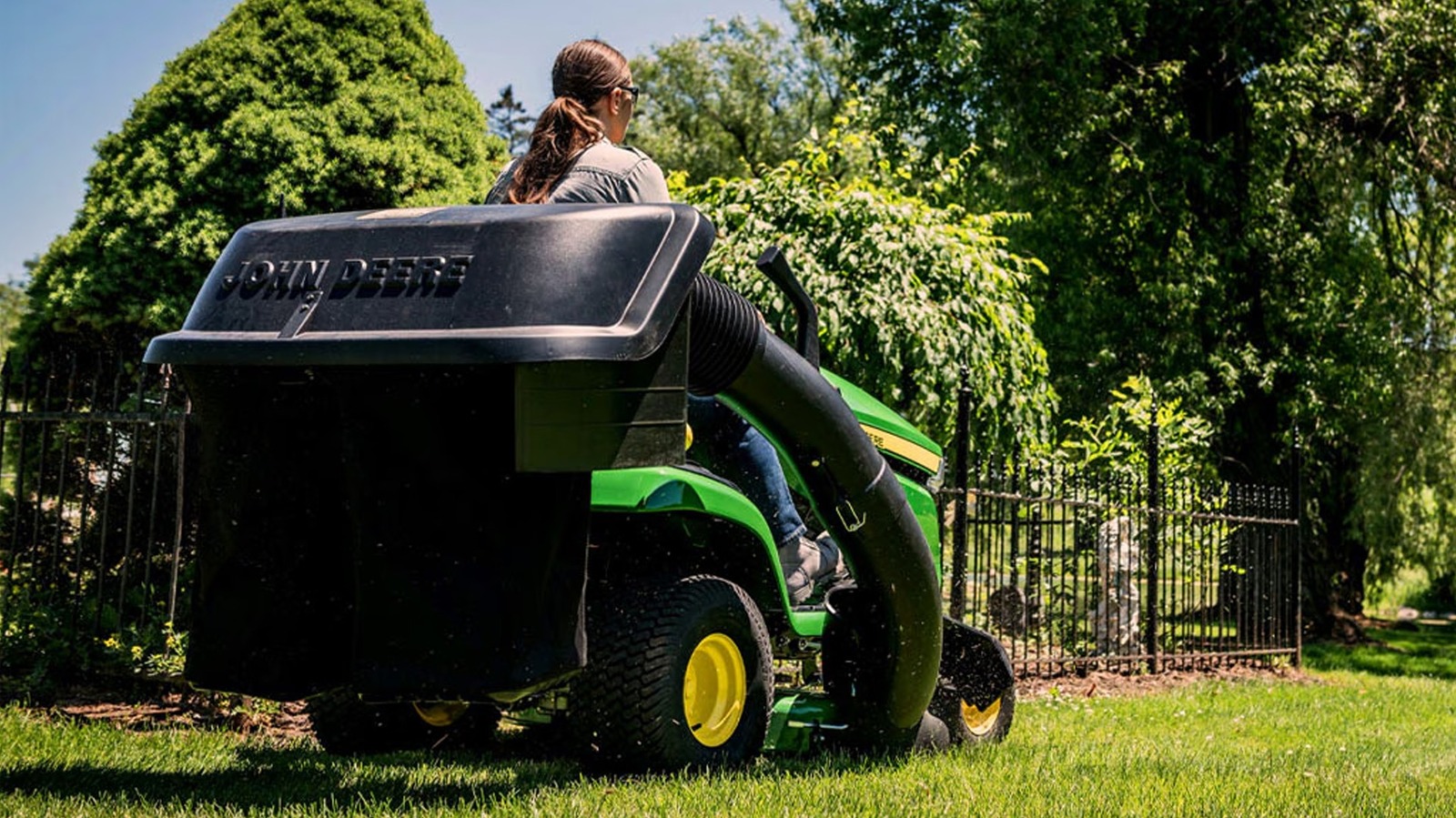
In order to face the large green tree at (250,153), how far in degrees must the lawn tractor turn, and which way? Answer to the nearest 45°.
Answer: approximately 45° to its left

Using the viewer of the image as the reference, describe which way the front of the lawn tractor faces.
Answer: facing away from the viewer and to the right of the viewer

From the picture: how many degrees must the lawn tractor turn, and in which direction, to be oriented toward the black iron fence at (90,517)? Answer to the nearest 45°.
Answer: approximately 90° to its left

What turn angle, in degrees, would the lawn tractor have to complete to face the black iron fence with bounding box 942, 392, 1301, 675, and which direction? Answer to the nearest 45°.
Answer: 0° — it already faces it

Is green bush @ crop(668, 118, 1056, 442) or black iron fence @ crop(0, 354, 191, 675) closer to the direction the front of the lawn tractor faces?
the green bush

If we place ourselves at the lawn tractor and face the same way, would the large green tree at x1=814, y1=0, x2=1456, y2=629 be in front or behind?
in front

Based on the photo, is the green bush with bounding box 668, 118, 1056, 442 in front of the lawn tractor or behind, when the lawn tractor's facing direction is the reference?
in front

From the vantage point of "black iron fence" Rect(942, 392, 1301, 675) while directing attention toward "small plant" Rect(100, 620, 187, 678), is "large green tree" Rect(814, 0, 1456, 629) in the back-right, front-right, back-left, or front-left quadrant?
back-right

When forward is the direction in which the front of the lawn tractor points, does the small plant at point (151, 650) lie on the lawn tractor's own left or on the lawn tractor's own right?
on the lawn tractor's own left

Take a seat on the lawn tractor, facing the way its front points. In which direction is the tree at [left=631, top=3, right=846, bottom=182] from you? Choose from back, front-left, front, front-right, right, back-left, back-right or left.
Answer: front-left
